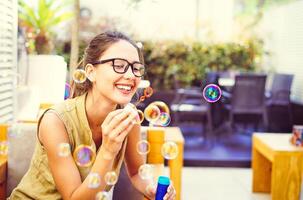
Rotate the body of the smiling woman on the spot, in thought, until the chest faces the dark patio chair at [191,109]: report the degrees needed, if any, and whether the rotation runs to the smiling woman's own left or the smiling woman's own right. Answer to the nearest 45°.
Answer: approximately 135° to the smiling woman's own left

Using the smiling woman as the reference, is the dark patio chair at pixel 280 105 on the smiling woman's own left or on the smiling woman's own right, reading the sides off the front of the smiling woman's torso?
on the smiling woman's own left

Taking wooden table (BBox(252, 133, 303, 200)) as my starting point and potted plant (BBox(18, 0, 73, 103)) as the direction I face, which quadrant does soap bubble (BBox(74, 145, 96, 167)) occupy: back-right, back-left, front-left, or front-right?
front-left

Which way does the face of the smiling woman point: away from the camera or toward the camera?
toward the camera

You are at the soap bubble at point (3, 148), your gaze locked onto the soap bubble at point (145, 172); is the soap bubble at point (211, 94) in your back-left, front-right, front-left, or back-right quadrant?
front-left

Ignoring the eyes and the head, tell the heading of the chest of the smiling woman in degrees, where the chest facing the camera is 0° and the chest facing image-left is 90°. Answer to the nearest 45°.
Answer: approximately 315°
